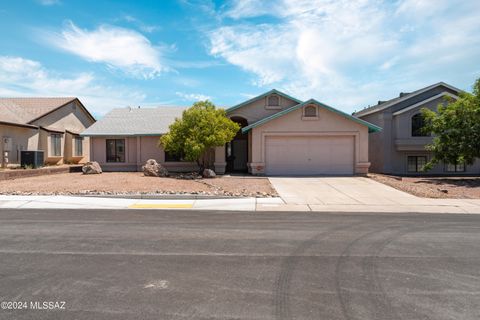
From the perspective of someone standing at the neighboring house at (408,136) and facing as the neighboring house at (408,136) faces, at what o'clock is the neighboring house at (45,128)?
the neighboring house at (45,128) is roughly at 2 o'clock from the neighboring house at (408,136).

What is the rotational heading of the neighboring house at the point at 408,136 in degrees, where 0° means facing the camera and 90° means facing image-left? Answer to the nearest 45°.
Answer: approximately 0°

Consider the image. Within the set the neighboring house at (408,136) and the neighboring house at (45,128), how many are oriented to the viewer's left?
0

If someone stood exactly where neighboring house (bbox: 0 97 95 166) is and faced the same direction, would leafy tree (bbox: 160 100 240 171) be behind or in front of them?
in front

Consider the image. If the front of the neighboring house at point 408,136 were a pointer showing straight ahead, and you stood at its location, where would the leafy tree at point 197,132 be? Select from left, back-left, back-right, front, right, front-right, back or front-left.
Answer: front-right

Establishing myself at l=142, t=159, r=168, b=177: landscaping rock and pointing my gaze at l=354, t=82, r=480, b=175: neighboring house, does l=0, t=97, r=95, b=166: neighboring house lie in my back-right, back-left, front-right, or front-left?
back-left
